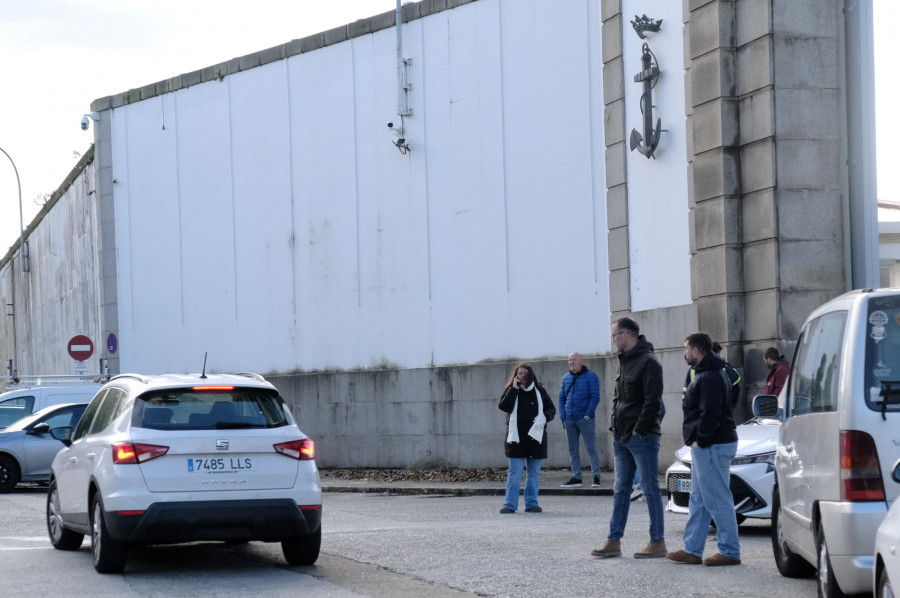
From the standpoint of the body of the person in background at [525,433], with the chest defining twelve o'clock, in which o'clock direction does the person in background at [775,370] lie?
the person in background at [775,370] is roughly at 8 o'clock from the person in background at [525,433].

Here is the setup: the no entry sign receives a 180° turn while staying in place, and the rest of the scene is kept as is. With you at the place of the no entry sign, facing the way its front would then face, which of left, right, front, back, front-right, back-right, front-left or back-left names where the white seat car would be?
back

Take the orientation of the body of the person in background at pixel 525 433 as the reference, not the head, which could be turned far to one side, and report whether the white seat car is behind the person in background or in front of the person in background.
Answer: in front

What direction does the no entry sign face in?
toward the camera

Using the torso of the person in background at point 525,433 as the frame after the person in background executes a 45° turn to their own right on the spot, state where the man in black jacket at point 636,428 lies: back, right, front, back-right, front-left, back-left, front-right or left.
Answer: front-left

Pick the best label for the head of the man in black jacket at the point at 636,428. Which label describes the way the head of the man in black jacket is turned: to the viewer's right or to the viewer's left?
to the viewer's left

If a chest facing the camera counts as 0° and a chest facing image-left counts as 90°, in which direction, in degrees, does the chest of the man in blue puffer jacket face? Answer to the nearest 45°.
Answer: approximately 45°

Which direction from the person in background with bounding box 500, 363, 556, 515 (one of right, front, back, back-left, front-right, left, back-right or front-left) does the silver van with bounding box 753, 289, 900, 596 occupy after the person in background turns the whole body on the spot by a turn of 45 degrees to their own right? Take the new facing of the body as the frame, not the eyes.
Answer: front-left

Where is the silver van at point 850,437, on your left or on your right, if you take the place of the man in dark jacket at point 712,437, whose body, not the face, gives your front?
on your left

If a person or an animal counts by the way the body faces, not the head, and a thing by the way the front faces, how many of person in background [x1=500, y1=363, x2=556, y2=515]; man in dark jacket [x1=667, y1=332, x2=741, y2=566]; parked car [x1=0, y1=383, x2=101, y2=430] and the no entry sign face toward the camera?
2

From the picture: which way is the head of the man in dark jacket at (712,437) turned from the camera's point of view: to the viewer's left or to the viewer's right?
to the viewer's left

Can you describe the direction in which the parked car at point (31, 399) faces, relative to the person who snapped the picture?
facing to the left of the viewer

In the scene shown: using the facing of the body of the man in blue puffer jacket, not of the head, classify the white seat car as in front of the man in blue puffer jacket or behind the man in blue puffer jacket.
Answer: in front

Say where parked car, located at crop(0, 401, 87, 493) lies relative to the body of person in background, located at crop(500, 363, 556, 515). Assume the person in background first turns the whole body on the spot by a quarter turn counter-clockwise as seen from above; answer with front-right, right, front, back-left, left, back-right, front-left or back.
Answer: back-left

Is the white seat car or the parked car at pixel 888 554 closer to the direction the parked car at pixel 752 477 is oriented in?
the white seat car

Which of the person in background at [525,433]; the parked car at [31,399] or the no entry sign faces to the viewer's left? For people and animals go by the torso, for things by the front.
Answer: the parked car
